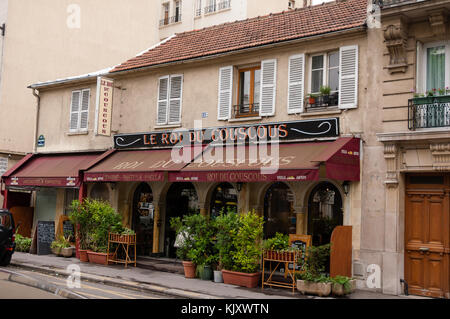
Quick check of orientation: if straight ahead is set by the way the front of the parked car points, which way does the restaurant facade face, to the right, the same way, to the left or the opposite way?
to the left

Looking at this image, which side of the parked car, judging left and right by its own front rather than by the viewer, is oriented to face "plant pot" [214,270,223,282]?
back

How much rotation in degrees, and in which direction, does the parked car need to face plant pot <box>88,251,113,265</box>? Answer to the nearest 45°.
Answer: approximately 135° to its right

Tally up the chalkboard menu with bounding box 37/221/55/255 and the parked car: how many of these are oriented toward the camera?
1

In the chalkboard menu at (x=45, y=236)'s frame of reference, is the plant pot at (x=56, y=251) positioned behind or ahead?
ahead

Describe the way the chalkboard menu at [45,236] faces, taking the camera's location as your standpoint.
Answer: facing the viewer

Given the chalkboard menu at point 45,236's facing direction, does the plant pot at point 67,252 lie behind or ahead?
ahead

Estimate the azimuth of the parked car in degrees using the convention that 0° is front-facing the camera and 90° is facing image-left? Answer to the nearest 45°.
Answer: approximately 135°

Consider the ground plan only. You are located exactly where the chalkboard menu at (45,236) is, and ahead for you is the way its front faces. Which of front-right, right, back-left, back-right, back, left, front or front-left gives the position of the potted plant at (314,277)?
front-left

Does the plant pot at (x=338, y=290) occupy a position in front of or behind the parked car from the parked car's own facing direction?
behind

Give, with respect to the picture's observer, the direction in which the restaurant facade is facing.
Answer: facing the viewer and to the left of the viewer
